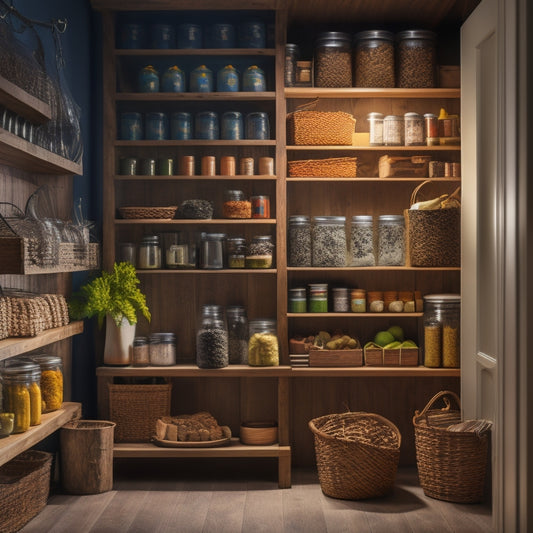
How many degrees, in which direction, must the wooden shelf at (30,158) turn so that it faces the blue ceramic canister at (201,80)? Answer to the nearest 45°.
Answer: approximately 45° to its left

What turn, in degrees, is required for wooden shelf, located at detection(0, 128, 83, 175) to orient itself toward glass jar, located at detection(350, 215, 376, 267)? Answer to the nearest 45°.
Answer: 0° — it already faces it

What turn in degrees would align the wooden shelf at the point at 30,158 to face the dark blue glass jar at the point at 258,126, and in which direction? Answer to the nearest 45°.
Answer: approximately 45° to its left

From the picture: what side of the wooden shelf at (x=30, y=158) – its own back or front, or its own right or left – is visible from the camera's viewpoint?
right

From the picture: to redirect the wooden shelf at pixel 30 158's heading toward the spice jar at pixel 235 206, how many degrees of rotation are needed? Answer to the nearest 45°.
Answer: approximately 45° to its left

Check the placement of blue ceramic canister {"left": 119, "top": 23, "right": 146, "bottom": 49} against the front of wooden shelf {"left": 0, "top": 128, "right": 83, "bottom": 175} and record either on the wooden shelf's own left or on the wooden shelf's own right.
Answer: on the wooden shelf's own left
